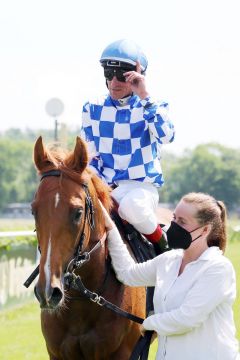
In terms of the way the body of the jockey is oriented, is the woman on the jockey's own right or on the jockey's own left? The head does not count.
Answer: on the jockey's own left

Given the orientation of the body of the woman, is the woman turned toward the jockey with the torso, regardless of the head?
no

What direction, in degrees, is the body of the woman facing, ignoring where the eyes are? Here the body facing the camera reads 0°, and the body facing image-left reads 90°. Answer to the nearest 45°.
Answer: approximately 45°

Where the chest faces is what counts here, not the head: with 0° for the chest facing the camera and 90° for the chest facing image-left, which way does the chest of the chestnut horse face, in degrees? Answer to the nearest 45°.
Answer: approximately 45°

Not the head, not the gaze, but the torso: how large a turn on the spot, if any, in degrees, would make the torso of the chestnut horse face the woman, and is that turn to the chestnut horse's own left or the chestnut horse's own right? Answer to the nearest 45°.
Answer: approximately 90° to the chestnut horse's own left

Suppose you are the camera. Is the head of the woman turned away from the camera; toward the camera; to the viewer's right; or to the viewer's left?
to the viewer's left

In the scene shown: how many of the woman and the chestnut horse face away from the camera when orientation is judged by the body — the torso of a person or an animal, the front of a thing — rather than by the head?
0

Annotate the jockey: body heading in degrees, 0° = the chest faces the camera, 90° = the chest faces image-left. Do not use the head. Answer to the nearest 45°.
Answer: approximately 45°

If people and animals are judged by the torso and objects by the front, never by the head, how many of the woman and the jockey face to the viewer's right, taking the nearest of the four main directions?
0
